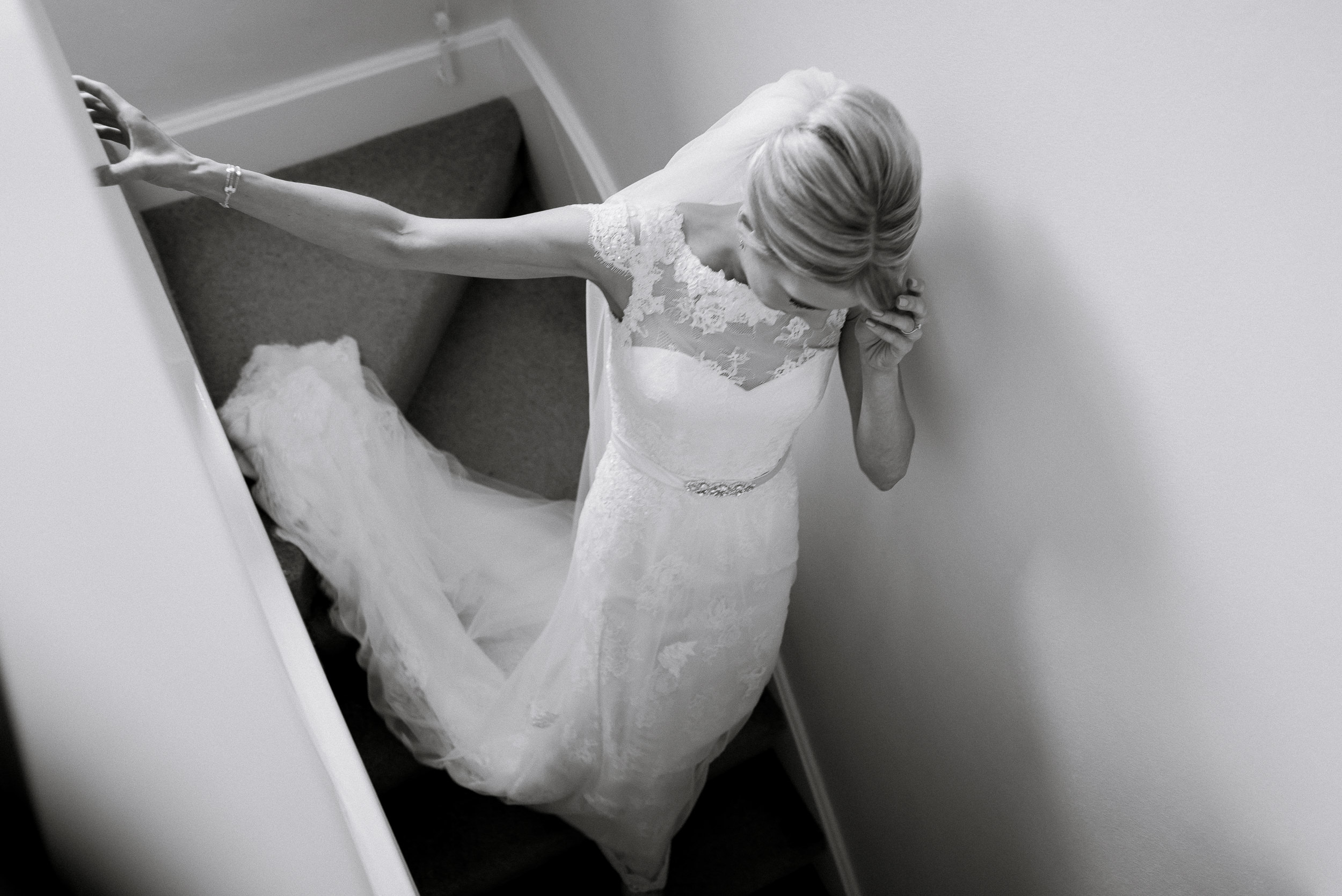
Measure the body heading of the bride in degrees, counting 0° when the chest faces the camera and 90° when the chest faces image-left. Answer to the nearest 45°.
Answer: approximately 0°
